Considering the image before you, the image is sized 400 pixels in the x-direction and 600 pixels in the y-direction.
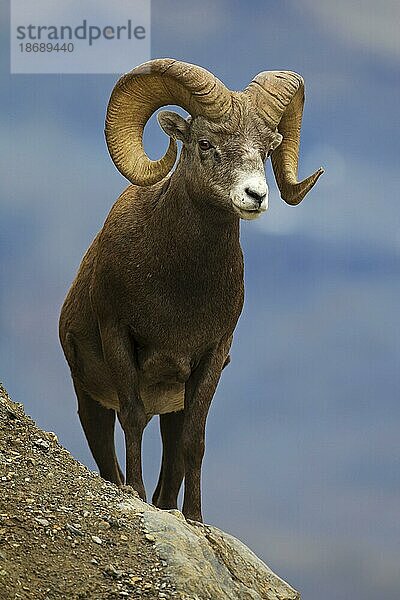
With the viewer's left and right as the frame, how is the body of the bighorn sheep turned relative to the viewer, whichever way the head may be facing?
facing the viewer and to the right of the viewer
